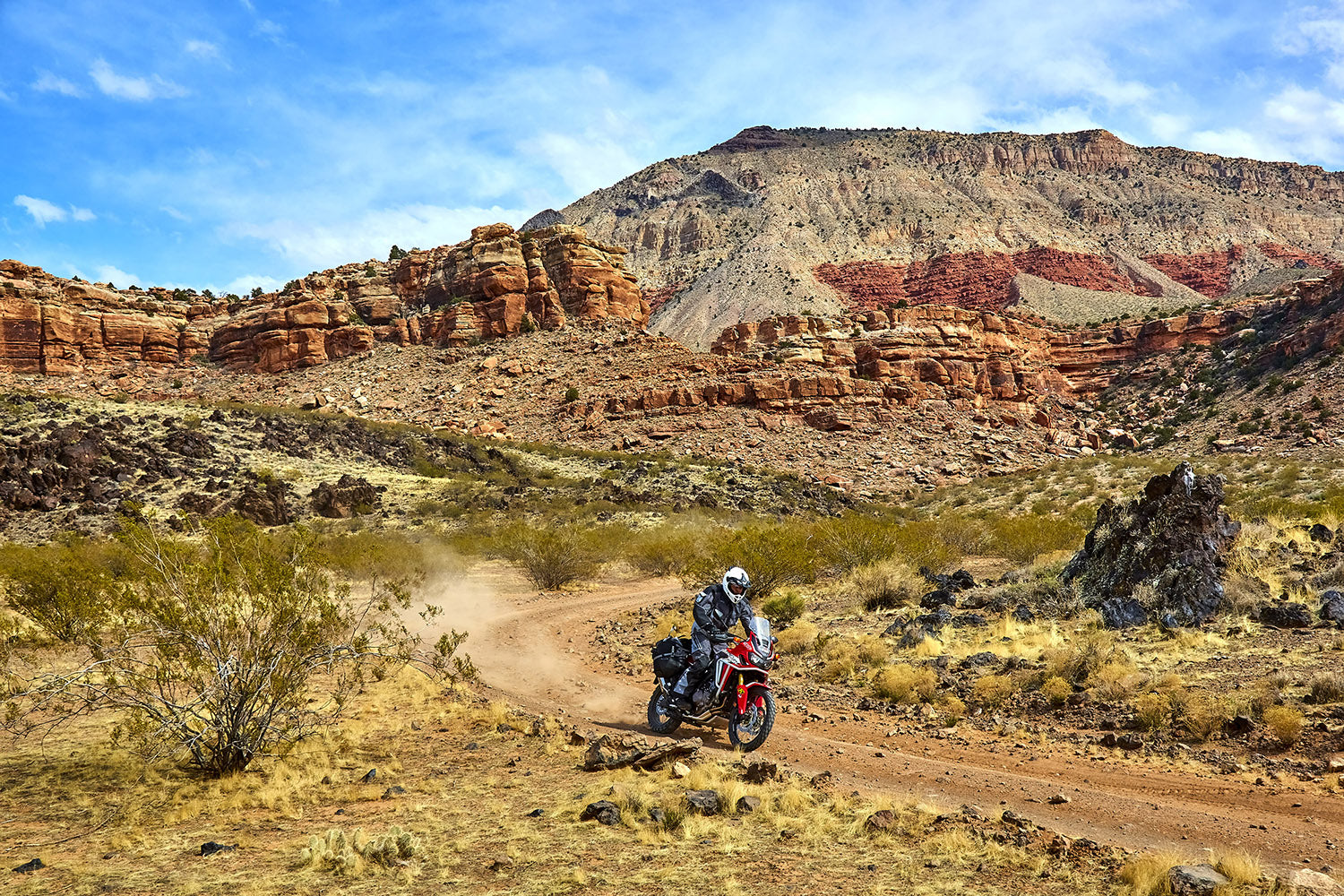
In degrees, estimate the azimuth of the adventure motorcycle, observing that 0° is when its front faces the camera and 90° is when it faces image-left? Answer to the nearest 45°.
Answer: approximately 315°

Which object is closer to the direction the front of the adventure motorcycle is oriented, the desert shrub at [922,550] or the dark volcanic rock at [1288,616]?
the dark volcanic rock

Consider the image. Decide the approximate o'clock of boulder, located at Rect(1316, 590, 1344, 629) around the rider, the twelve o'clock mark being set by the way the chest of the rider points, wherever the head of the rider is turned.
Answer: The boulder is roughly at 10 o'clock from the rider.

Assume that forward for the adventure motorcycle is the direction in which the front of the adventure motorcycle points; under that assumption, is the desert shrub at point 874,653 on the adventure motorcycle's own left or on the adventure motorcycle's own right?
on the adventure motorcycle's own left

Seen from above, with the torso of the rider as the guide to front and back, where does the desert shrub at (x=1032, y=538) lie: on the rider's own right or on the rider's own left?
on the rider's own left

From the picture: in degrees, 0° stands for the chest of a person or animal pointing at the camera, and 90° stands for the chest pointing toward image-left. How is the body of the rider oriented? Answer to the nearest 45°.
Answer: approximately 315°

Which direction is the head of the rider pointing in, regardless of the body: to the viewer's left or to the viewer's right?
to the viewer's right

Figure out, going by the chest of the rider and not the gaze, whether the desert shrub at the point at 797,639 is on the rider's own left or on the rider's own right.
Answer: on the rider's own left

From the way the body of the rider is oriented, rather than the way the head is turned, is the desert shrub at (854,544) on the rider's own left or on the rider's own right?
on the rider's own left
